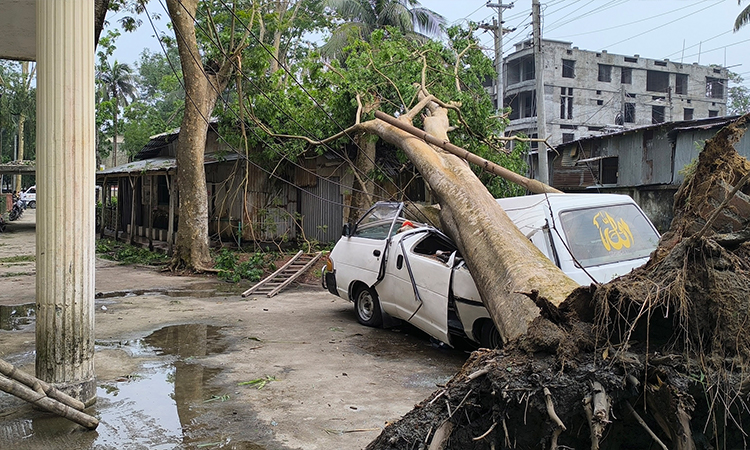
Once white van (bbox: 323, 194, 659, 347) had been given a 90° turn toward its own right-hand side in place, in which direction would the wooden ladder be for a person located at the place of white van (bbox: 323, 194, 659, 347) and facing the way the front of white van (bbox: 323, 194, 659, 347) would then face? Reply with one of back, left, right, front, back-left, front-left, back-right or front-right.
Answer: left

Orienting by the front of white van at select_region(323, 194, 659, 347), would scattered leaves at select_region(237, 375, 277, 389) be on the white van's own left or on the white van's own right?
on the white van's own left

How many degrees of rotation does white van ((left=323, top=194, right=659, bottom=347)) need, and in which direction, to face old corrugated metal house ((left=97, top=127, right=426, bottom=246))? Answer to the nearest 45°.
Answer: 0° — it already faces it

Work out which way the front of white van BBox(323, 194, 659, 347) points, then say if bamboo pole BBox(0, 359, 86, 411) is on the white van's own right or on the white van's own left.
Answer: on the white van's own left

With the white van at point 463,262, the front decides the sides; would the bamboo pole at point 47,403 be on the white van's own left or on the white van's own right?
on the white van's own left

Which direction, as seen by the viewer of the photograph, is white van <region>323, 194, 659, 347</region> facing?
facing away from the viewer and to the left of the viewer

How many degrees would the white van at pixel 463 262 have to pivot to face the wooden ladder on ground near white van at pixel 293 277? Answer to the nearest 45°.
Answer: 0° — it already faces it

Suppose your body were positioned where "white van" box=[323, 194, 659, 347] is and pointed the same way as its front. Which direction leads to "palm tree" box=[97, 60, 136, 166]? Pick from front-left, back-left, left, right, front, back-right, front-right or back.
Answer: front

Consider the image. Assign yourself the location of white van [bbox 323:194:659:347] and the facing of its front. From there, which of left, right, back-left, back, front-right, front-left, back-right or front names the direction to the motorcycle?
front

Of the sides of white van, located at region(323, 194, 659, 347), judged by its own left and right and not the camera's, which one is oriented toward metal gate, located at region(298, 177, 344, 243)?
front

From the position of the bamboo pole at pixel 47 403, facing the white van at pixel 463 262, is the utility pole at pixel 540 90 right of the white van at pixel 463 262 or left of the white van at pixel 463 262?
left

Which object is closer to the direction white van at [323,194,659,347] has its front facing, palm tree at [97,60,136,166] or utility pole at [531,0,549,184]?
the palm tree

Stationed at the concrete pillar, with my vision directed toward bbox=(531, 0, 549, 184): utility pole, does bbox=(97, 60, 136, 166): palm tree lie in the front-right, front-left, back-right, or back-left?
front-left

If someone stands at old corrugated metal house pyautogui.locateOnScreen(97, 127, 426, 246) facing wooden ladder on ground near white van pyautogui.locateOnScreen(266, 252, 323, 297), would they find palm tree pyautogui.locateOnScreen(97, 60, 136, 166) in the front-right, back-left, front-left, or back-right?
back-right
